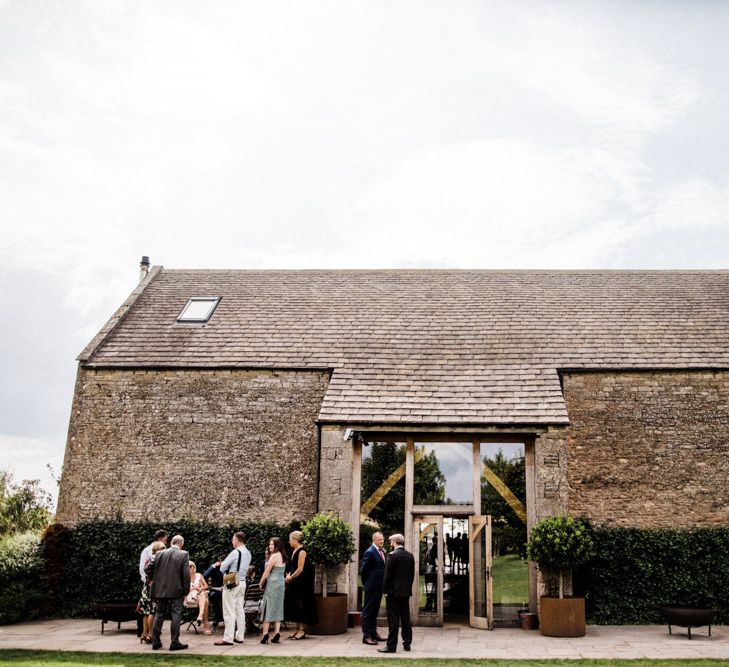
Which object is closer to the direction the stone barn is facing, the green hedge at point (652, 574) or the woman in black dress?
the woman in black dress

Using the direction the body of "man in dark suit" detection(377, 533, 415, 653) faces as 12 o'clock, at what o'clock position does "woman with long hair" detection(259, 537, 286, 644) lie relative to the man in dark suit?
The woman with long hair is roughly at 11 o'clock from the man in dark suit.

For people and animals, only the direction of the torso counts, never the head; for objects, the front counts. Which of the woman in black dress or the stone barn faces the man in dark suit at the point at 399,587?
the stone barn

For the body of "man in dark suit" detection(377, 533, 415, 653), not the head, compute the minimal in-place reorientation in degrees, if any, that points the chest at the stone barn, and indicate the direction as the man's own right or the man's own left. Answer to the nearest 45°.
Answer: approximately 45° to the man's own right

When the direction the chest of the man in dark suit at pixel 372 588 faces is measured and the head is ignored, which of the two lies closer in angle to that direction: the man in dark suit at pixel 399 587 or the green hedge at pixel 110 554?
the man in dark suit

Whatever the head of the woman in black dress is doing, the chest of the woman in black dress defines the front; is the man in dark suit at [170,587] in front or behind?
in front

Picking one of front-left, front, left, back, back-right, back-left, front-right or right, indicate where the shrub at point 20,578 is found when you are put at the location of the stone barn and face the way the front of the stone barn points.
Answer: right

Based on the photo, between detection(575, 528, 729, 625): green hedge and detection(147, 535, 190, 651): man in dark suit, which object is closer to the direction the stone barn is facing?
the man in dark suit

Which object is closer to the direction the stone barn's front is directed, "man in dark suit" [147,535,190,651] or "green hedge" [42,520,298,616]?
the man in dark suit

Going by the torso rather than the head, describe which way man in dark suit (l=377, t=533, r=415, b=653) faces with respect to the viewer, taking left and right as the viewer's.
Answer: facing away from the viewer and to the left of the viewer

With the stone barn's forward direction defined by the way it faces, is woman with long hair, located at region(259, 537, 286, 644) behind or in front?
in front

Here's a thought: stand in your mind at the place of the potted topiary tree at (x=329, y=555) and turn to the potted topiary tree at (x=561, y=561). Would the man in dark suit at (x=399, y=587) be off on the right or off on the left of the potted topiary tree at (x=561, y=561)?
right
